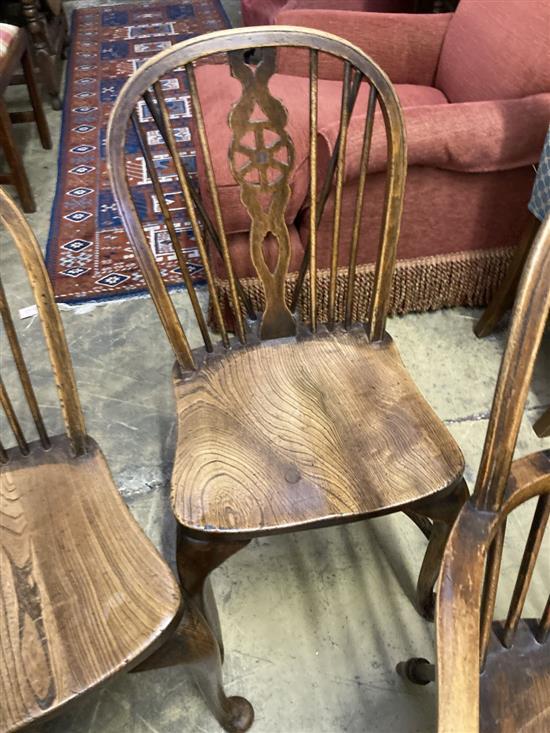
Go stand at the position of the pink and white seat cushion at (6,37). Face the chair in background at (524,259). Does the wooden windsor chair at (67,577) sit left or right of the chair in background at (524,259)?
right

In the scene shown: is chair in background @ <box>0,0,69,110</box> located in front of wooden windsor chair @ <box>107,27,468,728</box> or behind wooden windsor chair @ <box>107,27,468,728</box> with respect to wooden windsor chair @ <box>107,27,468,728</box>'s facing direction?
behind

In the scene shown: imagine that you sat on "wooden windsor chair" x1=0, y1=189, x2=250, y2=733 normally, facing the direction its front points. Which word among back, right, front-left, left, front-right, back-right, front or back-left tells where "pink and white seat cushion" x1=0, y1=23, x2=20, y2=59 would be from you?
back-left

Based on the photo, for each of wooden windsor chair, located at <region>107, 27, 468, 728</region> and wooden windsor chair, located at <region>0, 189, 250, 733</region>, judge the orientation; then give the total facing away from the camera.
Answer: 0

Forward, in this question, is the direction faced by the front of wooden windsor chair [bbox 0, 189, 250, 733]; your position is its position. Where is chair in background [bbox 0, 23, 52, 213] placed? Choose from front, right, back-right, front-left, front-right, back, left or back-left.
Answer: back-left

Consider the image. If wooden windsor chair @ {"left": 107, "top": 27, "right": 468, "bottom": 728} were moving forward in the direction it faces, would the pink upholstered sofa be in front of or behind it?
behind

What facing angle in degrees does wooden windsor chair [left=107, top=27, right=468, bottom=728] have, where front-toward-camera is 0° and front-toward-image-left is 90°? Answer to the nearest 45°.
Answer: approximately 0°

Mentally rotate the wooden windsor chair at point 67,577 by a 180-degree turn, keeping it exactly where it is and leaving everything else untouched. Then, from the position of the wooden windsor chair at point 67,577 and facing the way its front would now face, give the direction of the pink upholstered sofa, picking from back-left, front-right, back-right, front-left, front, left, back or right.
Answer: right
